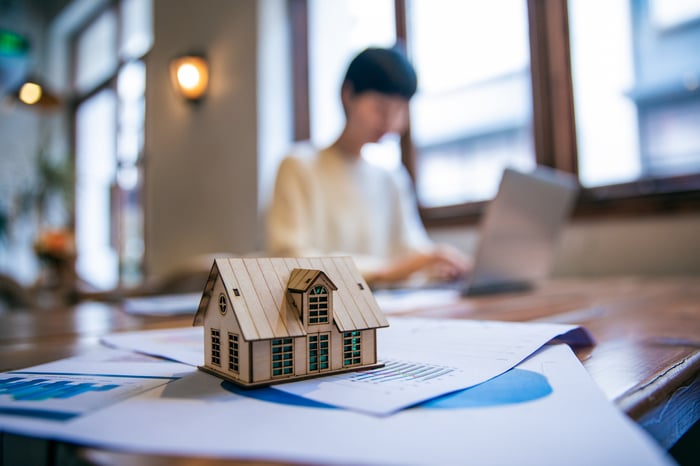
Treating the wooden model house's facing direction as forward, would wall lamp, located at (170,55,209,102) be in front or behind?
behind

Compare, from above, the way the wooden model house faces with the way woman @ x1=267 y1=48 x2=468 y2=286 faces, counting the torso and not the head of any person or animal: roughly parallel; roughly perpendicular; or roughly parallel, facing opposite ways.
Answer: roughly parallel

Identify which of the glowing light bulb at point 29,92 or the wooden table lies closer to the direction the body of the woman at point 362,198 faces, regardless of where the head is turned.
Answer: the wooden table

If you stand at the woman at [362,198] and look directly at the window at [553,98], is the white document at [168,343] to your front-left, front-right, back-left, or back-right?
back-right

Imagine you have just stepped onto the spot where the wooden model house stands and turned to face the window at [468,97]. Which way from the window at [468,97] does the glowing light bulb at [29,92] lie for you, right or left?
left

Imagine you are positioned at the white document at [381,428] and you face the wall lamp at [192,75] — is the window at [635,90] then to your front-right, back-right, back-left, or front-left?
front-right

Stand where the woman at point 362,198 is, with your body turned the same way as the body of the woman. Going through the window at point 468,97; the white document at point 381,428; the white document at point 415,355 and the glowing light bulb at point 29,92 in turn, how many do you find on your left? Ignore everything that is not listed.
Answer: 1

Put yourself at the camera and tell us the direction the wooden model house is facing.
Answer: facing the viewer and to the right of the viewer

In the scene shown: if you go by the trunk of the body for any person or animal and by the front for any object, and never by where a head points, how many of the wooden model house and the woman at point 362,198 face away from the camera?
0

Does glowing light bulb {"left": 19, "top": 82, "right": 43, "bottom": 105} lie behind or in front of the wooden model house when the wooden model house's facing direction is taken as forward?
behind

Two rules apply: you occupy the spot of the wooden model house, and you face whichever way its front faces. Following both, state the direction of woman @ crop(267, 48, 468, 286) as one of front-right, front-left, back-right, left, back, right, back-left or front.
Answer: back-left

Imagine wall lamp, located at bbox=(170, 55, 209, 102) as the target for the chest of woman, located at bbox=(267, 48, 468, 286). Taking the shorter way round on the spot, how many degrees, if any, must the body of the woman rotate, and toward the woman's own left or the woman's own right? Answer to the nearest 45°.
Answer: approximately 180°

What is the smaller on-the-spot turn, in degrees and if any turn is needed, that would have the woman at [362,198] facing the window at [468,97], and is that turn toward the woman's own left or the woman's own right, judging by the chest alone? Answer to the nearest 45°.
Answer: approximately 90° to the woman's own left

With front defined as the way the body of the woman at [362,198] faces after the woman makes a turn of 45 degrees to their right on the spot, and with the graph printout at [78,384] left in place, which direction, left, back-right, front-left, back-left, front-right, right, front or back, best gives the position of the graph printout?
front

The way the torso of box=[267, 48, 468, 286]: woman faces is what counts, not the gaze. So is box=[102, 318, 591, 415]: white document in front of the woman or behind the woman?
in front
